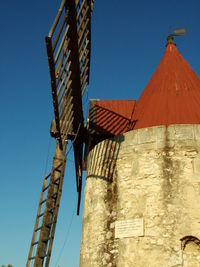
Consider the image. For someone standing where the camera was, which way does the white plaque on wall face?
facing the viewer and to the left of the viewer
